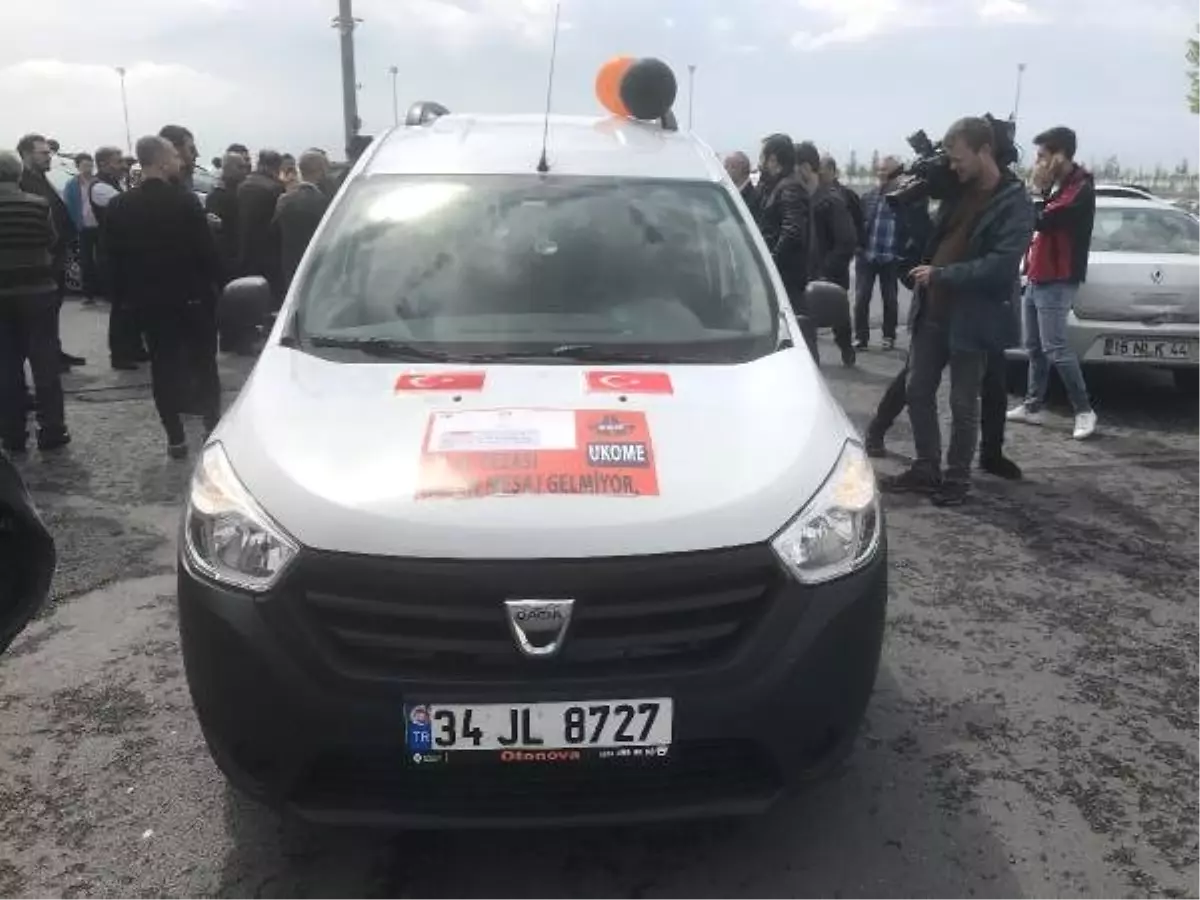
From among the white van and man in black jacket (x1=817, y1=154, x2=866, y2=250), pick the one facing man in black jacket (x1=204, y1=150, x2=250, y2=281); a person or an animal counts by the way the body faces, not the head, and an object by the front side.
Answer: man in black jacket (x1=817, y1=154, x2=866, y2=250)

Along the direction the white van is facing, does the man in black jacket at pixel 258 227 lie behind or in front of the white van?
behind

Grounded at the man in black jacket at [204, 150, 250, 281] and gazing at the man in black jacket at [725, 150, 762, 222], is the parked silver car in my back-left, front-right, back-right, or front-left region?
front-right

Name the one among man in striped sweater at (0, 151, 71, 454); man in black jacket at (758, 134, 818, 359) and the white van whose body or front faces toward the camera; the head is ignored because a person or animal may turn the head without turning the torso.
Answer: the white van

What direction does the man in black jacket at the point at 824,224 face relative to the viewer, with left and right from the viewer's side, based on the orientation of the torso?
facing to the left of the viewer

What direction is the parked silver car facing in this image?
away from the camera

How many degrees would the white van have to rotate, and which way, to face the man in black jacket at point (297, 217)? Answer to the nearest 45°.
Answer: approximately 180°

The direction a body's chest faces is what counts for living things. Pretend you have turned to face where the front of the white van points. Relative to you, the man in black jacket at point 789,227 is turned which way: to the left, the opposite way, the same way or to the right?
to the right

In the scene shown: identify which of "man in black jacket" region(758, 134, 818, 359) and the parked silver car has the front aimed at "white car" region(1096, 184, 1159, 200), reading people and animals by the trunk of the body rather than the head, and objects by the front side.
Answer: the parked silver car

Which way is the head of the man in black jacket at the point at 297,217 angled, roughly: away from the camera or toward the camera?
away from the camera

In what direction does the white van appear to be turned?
toward the camera

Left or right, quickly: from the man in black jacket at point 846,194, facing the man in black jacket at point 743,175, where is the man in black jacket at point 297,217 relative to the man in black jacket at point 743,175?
left

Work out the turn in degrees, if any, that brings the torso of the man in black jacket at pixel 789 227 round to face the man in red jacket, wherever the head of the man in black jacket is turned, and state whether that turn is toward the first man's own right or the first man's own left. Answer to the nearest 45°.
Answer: approximately 135° to the first man's own left

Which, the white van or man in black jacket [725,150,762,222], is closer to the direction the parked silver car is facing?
the man in black jacket

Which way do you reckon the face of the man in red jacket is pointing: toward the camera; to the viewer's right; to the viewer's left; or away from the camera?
to the viewer's left
